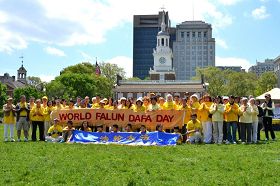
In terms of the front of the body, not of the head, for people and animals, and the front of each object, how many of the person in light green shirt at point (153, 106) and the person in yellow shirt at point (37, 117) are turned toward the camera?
2

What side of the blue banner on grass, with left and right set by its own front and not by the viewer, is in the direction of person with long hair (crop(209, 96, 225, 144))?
left

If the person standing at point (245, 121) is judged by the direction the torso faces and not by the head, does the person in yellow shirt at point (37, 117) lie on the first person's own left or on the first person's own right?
on the first person's own right

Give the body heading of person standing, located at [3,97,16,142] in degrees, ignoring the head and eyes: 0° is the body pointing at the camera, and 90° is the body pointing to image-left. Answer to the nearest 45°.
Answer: approximately 0°

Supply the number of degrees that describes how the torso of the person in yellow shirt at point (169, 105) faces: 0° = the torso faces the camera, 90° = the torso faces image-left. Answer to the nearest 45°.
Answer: approximately 0°

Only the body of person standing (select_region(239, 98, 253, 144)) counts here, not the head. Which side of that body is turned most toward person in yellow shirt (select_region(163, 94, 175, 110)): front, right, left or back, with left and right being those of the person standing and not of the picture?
right
